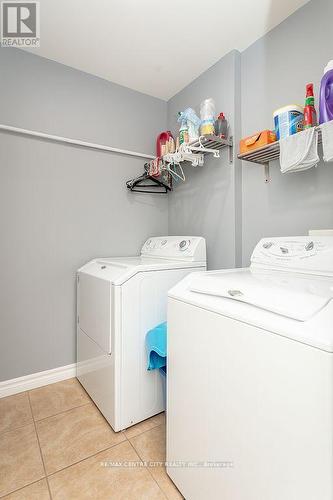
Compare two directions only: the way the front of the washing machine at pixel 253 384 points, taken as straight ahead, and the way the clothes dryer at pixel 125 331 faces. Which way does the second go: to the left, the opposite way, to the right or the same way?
the same way

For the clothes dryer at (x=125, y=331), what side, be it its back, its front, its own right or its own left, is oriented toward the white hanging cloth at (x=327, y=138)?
left

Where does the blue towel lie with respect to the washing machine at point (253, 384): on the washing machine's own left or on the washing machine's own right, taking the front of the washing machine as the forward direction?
on the washing machine's own right

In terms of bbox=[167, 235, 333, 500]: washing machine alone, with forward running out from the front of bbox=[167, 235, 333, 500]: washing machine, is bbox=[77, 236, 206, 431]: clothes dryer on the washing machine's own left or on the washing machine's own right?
on the washing machine's own right

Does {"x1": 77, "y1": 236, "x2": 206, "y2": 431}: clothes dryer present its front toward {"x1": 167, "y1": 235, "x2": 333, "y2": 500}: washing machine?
no

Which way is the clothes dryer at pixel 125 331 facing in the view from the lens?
facing the viewer and to the left of the viewer

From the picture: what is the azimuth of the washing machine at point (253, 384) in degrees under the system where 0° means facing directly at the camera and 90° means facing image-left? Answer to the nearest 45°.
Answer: approximately 45°

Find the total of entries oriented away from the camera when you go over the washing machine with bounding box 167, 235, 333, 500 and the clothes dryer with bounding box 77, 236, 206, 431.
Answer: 0
